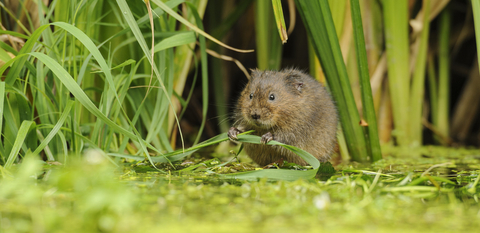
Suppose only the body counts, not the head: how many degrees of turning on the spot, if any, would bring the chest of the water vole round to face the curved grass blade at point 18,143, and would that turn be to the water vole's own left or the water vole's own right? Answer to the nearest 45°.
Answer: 0° — it already faces it

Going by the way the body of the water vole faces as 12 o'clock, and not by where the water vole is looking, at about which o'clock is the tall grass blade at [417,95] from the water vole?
The tall grass blade is roughly at 6 o'clock from the water vole.

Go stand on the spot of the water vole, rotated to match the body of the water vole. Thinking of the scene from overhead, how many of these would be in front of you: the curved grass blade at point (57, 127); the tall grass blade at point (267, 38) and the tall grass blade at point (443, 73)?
1

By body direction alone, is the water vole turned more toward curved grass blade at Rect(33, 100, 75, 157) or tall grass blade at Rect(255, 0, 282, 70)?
the curved grass blade

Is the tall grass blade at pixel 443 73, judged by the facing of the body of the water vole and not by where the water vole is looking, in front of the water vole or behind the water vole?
behind

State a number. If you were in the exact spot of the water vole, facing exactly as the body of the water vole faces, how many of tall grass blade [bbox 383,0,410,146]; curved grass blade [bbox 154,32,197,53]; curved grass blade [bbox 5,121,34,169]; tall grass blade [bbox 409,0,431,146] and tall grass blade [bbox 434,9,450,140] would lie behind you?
3

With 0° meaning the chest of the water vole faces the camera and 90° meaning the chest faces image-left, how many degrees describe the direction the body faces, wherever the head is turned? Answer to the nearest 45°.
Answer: approximately 45°

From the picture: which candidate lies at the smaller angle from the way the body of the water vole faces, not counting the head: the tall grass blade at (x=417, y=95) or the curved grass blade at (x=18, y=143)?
the curved grass blade

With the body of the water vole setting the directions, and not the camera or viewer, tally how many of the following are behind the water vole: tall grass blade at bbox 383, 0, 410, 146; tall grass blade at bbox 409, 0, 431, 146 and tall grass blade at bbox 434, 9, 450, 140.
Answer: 3

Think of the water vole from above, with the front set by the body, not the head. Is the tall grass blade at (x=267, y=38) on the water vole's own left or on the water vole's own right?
on the water vole's own right

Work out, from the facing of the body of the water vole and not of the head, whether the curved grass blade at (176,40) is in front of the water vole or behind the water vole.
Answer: in front

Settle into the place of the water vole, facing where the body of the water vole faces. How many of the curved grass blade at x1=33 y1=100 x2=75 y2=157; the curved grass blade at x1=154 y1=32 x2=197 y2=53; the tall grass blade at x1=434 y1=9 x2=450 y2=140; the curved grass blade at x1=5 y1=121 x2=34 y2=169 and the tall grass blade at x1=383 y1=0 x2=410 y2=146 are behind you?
2
